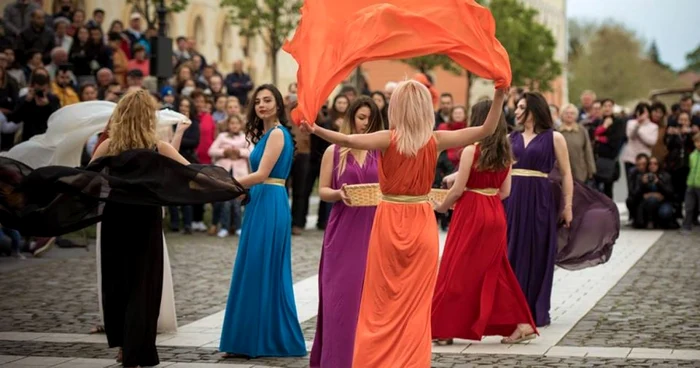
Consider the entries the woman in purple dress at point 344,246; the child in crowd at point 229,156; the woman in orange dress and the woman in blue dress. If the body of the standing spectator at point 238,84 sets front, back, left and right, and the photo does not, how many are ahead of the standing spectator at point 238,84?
4

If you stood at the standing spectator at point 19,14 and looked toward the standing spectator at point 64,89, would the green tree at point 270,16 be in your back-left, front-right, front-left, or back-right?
back-left

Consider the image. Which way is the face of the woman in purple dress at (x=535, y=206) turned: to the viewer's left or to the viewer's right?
to the viewer's left

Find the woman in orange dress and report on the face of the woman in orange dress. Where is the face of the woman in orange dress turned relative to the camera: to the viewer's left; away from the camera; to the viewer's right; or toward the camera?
away from the camera

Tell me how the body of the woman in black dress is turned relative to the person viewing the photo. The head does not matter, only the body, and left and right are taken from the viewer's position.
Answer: facing away from the viewer

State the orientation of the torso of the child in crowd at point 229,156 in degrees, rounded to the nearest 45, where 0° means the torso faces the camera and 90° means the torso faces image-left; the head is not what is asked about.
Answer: approximately 0°

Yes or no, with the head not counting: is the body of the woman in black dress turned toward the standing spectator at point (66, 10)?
yes

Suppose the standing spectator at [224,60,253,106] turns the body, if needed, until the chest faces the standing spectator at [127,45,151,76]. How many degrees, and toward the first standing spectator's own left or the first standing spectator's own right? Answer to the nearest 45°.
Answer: approximately 45° to the first standing spectator's own right

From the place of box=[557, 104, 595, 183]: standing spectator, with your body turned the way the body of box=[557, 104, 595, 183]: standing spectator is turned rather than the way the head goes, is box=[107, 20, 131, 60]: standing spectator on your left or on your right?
on your right

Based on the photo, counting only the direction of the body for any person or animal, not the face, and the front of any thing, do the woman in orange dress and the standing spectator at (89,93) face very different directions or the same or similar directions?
very different directions

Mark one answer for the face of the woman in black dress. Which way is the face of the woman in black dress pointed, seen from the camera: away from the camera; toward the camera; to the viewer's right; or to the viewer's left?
away from the camera
